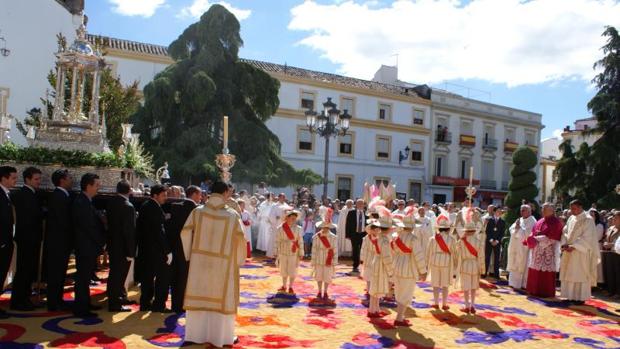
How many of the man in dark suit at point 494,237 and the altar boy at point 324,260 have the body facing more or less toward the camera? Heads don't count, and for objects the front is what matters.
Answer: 2

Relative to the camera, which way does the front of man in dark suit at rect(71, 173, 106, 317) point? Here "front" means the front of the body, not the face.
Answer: to the viewer's right

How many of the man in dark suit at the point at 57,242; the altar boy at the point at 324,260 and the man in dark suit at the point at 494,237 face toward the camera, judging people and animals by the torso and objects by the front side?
2

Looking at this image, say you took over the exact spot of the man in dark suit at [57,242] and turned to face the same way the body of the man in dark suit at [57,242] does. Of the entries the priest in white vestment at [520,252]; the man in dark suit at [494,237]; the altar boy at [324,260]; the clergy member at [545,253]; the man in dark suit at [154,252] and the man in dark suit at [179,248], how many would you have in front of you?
6

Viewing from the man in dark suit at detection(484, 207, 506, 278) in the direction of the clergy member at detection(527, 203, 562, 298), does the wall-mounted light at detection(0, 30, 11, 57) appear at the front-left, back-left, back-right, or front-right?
back-right

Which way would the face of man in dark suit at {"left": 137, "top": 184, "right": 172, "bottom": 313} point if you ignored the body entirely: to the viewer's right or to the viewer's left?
to the viewer's right

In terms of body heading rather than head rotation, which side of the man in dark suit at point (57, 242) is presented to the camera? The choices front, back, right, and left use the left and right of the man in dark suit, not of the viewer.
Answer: right

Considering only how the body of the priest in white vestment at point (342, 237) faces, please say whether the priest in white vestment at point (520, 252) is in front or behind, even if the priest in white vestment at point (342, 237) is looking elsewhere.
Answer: in front

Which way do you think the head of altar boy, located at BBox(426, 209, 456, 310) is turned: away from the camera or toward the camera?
toward the camera

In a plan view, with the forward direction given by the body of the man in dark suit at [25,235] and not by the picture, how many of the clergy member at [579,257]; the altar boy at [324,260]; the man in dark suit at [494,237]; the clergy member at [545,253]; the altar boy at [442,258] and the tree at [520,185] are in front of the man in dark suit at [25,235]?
6

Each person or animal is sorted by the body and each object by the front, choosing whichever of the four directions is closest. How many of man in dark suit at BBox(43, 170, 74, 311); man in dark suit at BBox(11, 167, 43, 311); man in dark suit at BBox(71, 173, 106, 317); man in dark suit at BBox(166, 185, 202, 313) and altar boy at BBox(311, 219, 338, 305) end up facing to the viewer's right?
4

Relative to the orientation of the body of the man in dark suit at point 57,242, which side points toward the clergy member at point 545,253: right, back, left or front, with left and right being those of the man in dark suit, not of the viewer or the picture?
front

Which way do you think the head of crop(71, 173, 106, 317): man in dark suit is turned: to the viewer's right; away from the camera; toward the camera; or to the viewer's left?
to the viewer's right

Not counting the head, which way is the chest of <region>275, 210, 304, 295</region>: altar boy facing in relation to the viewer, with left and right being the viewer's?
facing the viewer and to the right of the viewer

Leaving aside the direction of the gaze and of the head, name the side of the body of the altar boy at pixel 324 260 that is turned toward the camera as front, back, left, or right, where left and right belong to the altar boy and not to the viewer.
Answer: front

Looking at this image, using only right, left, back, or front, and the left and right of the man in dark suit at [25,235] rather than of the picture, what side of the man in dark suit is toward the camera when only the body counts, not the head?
right

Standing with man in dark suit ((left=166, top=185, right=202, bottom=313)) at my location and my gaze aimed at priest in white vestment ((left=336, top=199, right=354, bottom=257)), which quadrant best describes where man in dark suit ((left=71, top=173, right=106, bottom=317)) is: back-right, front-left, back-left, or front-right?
back-left

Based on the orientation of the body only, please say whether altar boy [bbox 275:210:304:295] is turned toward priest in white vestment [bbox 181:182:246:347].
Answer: no

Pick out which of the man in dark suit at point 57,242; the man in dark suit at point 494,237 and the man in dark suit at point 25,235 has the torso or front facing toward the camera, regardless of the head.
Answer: the man in dark suit at point 494,237

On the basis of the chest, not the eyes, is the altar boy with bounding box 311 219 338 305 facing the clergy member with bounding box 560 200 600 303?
no

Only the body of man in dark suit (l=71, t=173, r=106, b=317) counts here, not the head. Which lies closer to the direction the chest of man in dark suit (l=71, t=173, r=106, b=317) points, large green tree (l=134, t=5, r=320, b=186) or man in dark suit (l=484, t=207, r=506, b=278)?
the man in dark suit
